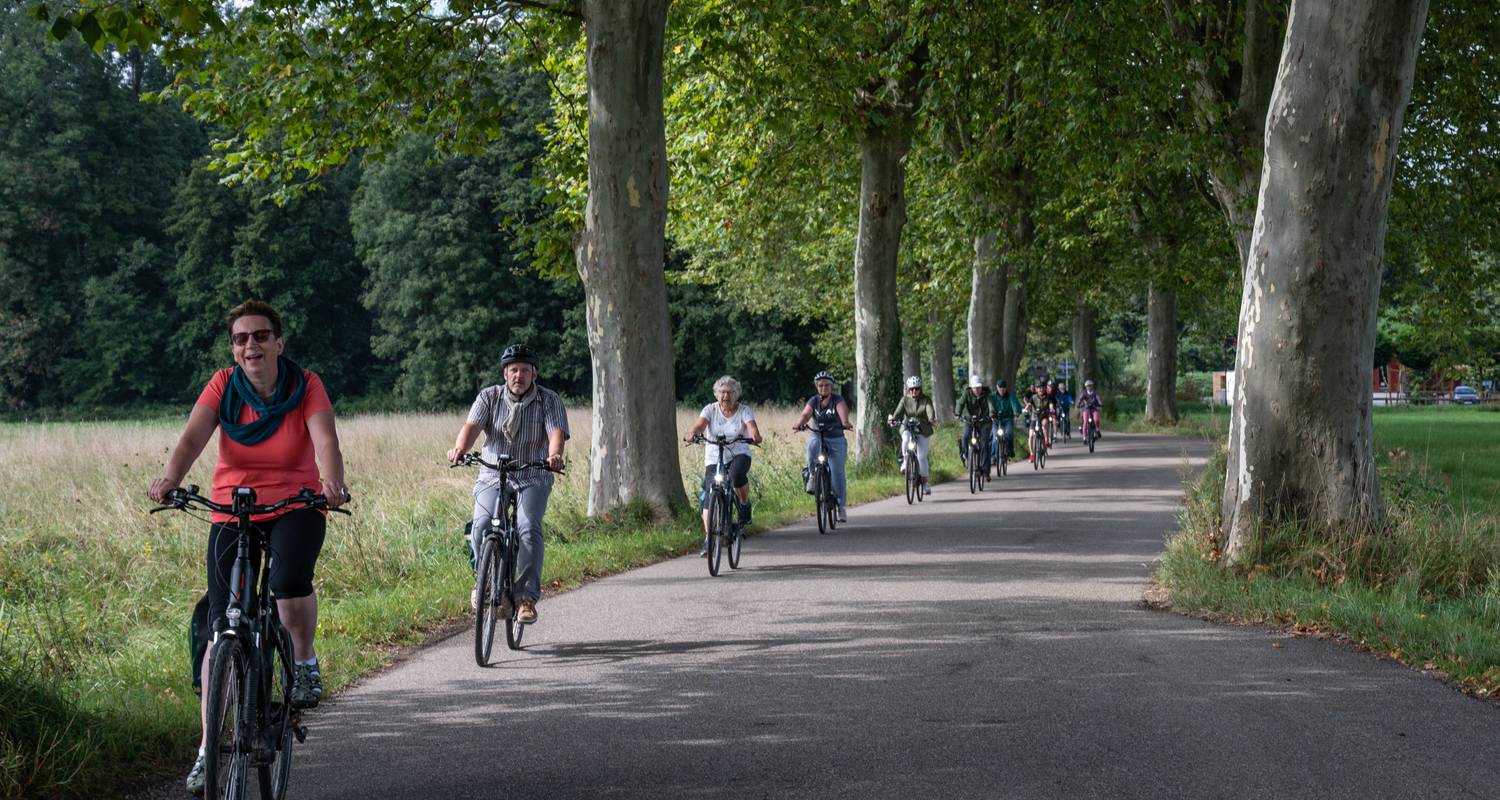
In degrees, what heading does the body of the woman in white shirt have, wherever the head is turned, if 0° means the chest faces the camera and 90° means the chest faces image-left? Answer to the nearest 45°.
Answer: approximately 0°

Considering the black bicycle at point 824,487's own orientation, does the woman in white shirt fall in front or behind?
in front

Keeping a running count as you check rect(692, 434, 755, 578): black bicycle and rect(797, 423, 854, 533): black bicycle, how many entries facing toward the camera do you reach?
2

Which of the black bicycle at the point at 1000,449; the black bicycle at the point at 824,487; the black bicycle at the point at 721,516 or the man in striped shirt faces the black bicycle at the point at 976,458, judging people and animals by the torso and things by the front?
the black bicycle at the point at 1000,449

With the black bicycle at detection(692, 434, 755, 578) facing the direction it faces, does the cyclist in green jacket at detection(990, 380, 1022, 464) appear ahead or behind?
behind

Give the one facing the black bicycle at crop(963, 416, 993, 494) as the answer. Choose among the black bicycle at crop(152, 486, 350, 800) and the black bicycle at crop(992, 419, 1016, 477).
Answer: the black bicycle at crop(992, 419, 1016, 477)

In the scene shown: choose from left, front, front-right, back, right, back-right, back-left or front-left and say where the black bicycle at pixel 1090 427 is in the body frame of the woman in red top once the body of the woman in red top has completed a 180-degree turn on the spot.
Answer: front-right

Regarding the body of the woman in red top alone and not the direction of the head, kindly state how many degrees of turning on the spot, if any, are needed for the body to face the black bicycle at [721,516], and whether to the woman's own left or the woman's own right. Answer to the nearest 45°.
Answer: approximately 135° to the woman's own left

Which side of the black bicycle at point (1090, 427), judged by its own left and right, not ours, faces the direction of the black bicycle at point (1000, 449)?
front

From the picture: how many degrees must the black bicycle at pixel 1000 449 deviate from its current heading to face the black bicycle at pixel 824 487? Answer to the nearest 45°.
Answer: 0° — it already faces it
